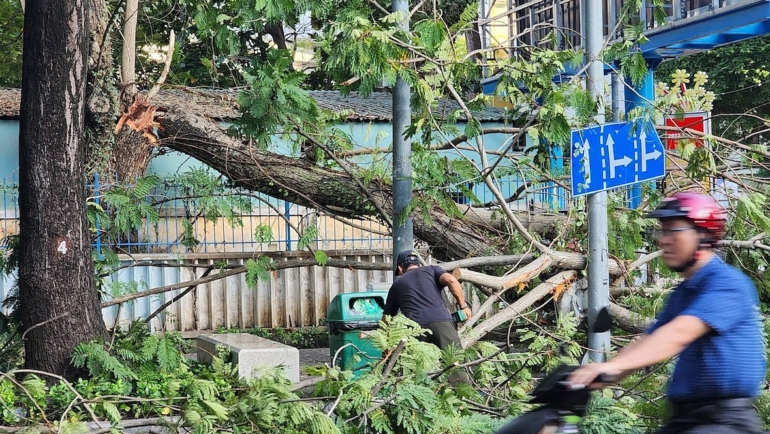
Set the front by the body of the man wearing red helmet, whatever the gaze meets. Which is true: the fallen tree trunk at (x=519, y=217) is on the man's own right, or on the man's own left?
on the man's own right

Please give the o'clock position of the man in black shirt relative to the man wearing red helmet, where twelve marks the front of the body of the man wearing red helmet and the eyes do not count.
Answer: The man in black shirt is roughly at 2 o'clock from the man wearing red helmet.

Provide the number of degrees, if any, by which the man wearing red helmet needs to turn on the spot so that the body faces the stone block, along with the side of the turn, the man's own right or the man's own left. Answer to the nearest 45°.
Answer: approximately 45° to the man's own right

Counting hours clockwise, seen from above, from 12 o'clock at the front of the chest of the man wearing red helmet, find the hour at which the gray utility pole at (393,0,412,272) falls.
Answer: The gray utility pole is roughly at 2 o'clock from the man wearing red helmet.

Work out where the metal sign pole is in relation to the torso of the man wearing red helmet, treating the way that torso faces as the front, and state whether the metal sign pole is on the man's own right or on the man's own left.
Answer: on the man's own right

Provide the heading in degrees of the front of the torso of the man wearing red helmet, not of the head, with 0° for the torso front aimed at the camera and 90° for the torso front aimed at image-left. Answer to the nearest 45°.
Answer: approximately 90°

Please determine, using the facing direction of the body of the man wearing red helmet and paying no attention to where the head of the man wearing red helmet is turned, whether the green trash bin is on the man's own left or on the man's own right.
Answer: on the man's own right

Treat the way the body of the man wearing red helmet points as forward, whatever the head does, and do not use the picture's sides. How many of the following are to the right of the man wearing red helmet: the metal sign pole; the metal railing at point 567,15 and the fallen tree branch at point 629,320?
3

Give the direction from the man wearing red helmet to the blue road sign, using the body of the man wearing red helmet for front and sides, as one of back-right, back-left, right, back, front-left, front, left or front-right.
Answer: right

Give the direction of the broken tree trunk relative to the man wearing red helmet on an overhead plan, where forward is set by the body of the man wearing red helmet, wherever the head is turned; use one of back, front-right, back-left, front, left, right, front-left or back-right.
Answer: front-right

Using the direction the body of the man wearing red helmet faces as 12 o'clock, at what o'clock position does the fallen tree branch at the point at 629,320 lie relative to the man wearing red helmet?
The fallen tree branch is roughly at 3 o'clock from the man wearing red helmet.

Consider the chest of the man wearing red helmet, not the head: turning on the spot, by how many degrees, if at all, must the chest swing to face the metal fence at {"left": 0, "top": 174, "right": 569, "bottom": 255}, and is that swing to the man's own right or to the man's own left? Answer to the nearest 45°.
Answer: approximately 45° to the man's own right

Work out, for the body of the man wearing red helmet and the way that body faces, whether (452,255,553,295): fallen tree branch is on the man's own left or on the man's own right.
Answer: on the man's own right
